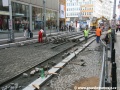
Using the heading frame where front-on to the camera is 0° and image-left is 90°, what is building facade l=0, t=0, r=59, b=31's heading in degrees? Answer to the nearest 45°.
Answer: approximately 315°

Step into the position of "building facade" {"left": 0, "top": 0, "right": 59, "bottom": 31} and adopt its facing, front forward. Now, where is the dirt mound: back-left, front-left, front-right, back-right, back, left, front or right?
front-right
